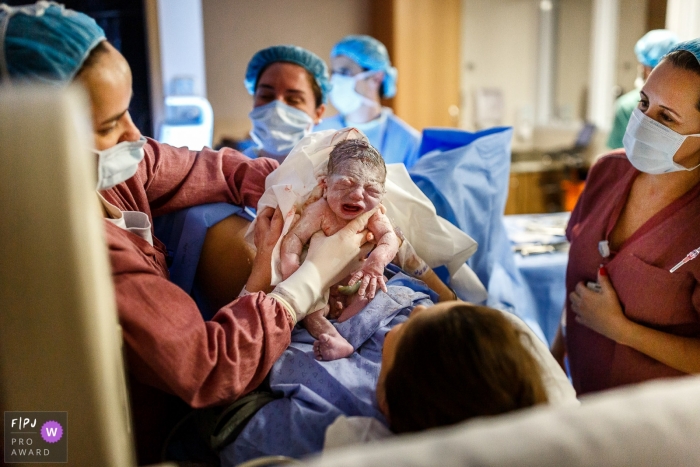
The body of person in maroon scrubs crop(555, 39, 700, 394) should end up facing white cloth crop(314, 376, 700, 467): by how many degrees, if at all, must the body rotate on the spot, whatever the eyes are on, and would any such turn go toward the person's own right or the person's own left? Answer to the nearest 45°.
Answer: approximately 45° to the person's own left

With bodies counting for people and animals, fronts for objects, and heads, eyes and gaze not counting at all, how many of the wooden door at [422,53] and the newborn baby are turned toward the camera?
2

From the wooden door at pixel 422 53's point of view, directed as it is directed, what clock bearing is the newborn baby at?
The newborn baby is roughly at 12 o'clock from the wooden door.

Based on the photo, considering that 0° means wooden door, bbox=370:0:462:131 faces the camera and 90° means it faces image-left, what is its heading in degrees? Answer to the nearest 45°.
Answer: approximately 0°

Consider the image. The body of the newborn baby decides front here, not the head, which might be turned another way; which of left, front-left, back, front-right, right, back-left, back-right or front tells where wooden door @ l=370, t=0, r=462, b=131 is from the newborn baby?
back

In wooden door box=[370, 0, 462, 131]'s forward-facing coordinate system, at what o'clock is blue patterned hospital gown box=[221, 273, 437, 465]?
The blue patterned hospital gown is roughly at 12 o'clock from the wooden door.
